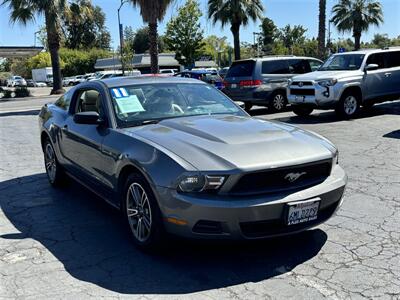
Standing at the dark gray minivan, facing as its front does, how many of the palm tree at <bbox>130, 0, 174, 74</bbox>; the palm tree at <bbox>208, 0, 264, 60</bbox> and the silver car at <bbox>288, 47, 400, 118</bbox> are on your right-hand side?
1

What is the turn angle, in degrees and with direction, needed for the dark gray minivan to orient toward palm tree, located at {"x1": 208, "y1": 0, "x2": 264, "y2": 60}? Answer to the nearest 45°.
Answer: approximately 45° to its left

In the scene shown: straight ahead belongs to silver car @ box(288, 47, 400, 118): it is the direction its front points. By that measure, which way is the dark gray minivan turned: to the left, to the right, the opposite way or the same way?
the opposite way

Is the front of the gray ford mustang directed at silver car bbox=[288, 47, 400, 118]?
no

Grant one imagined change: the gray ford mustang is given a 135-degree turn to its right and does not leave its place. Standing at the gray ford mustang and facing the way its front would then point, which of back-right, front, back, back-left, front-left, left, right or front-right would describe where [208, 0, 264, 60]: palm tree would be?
right

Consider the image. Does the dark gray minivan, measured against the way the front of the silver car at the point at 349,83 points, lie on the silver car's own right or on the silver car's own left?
on the silver car's own right

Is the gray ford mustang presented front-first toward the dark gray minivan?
no

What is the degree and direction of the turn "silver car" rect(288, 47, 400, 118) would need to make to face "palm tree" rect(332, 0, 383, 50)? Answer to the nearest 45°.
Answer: approximately 135° to its right

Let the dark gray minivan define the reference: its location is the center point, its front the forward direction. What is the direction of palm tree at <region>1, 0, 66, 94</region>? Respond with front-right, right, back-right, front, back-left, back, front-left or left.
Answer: left

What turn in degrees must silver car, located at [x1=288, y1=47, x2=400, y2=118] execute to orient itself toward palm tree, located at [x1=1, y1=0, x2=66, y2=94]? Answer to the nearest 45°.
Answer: approximately 90° to its right

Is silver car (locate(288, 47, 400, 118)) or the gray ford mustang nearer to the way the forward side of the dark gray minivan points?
the silver car

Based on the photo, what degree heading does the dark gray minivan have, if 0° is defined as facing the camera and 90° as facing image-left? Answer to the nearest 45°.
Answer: approximately 225°

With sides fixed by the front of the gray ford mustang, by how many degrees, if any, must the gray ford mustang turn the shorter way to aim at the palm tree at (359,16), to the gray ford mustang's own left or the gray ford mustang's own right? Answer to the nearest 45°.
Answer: approximately 135° to the gray ford mustang's own left

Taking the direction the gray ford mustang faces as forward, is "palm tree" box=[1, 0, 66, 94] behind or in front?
behind

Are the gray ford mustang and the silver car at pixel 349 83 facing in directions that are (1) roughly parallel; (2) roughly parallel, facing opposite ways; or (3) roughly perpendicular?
roughly perpendicular
